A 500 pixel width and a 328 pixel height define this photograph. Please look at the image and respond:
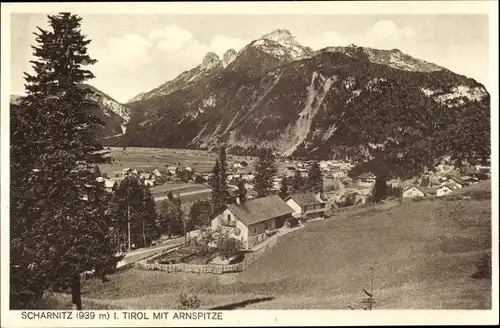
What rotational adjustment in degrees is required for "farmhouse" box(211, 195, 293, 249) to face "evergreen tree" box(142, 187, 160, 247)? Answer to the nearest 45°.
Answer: approximately 45° to its right

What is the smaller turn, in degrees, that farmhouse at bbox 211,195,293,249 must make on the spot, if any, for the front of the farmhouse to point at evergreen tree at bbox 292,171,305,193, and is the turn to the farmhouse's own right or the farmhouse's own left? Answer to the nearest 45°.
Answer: approximately 135° to the farmhouse's own right

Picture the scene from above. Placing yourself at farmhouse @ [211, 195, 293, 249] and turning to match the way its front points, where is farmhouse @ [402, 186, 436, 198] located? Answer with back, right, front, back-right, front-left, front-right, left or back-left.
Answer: back-left

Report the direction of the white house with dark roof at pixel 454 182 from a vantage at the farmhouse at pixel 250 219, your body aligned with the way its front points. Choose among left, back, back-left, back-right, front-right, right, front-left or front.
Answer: back-left

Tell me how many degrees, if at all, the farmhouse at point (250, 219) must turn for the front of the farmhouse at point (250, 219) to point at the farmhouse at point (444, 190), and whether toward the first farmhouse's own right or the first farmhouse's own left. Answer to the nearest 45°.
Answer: approximately 135° to the first farmhouse's own left
